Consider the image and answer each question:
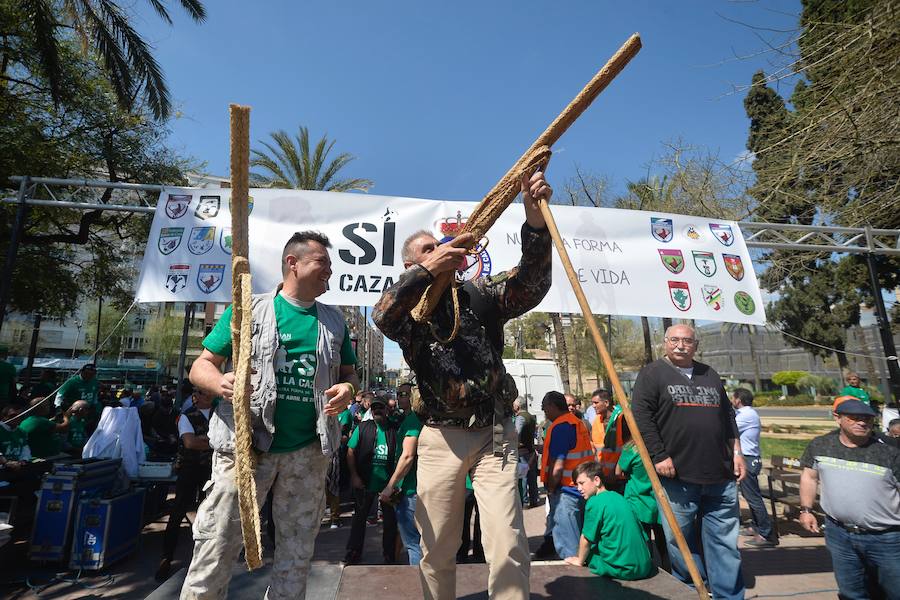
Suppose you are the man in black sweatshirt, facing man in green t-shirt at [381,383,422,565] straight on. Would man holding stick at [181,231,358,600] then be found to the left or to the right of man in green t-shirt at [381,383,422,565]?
left

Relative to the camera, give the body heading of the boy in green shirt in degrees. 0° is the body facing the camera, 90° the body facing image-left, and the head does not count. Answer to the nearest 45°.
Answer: approximately 135°

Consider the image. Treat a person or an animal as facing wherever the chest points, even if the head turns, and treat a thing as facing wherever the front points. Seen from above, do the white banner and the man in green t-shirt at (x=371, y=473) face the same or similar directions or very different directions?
same or similar directions

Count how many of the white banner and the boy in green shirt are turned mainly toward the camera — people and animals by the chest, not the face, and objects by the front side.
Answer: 1

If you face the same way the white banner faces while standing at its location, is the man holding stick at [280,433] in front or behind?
in front

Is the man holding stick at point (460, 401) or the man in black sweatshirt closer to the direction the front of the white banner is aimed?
the man holding stick

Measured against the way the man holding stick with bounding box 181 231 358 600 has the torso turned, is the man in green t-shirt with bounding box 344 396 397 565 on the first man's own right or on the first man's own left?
on the first man's own left

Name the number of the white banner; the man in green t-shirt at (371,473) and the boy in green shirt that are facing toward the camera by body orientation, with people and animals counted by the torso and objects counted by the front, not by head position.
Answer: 2

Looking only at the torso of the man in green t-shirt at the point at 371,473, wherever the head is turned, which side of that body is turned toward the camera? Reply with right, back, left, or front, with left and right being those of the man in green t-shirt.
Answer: front

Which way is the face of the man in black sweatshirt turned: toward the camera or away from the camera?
toward the camera

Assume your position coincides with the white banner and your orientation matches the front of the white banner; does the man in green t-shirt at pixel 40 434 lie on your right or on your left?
on your right

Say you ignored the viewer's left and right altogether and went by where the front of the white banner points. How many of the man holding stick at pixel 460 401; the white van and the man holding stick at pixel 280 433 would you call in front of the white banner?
2

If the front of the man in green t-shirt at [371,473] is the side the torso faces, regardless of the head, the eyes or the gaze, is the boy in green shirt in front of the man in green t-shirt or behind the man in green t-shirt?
in front

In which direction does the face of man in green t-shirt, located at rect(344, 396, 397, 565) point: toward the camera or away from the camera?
toward the camera

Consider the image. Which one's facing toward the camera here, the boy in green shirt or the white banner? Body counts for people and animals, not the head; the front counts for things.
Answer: the white banner
